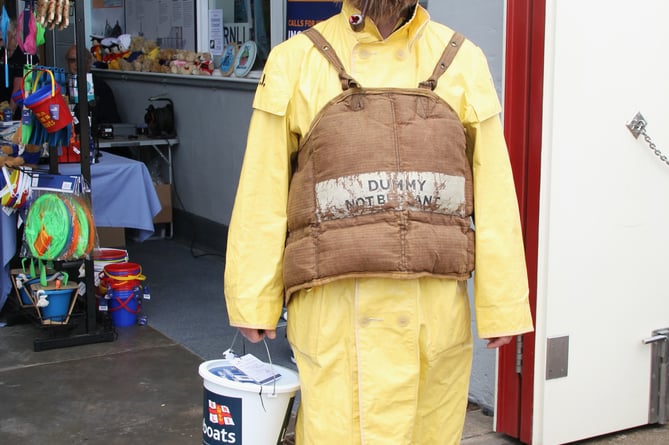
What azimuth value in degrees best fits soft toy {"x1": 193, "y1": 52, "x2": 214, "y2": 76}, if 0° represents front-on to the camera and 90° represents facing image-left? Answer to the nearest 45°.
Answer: approximately 45°

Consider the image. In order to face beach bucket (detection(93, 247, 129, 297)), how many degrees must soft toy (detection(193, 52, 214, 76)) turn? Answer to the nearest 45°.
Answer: approximately 45° to its left

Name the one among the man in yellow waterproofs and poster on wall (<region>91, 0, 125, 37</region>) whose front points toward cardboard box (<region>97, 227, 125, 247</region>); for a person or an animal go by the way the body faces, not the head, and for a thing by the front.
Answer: the poster on wall

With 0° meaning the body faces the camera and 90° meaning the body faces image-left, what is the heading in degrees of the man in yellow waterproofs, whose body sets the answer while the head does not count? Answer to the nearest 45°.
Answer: approximately 0°

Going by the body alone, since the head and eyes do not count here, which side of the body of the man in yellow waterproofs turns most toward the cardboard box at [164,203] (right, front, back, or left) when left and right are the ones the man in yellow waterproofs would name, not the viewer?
back
